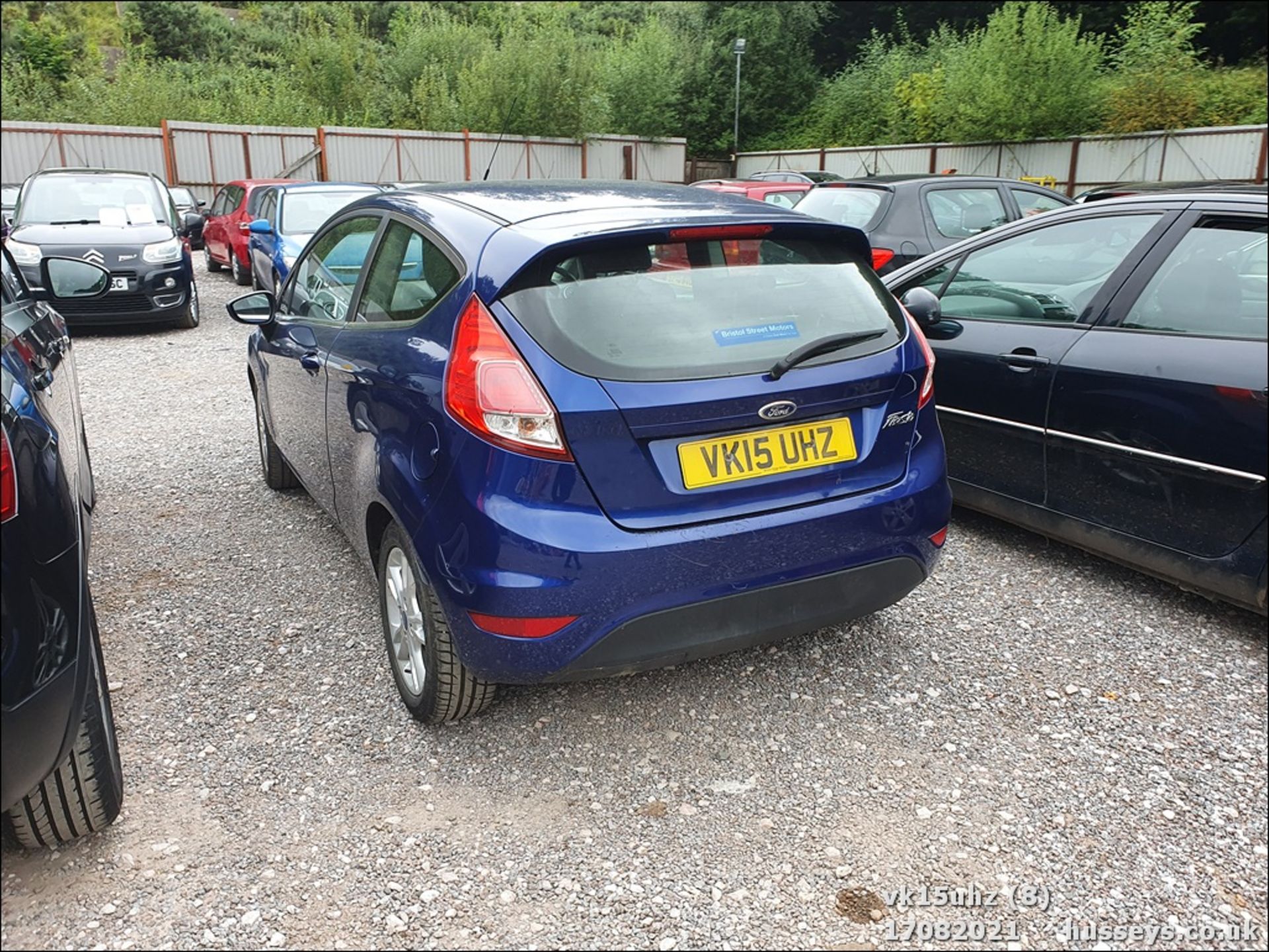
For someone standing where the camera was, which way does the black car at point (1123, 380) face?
facing away from the viewer and to the left of the viewer

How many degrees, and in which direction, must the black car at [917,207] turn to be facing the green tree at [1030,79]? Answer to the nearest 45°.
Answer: approximately 45° to its left

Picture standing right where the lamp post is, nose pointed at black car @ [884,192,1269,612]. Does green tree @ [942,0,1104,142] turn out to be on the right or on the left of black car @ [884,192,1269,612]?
left

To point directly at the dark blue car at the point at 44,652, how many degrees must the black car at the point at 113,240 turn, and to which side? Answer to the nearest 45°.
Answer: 0° — it already faces it

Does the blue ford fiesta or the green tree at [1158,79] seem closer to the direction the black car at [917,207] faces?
the green tree

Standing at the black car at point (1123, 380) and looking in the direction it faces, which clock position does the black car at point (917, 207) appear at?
the black car at point (917, 207) is roughly at 1 o'clock from the black car at point (1123, 380).
